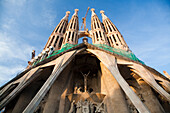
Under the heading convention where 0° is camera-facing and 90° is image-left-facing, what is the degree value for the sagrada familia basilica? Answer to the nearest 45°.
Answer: approximately 0°
